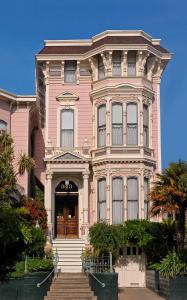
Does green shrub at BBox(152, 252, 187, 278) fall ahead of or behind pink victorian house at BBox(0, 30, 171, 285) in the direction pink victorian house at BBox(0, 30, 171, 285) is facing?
ahead

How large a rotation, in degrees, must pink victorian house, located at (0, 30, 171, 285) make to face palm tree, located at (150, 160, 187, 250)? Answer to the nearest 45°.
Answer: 0° — it already faces it

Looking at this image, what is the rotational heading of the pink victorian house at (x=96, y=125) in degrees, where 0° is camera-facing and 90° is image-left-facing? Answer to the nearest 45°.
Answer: approximately 0°

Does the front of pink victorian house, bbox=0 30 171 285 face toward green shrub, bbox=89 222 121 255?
yes

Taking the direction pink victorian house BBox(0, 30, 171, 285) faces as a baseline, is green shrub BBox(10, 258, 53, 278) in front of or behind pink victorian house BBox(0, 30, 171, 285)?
in front

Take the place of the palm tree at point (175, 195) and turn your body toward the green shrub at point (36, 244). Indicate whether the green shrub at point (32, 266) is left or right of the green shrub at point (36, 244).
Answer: left
